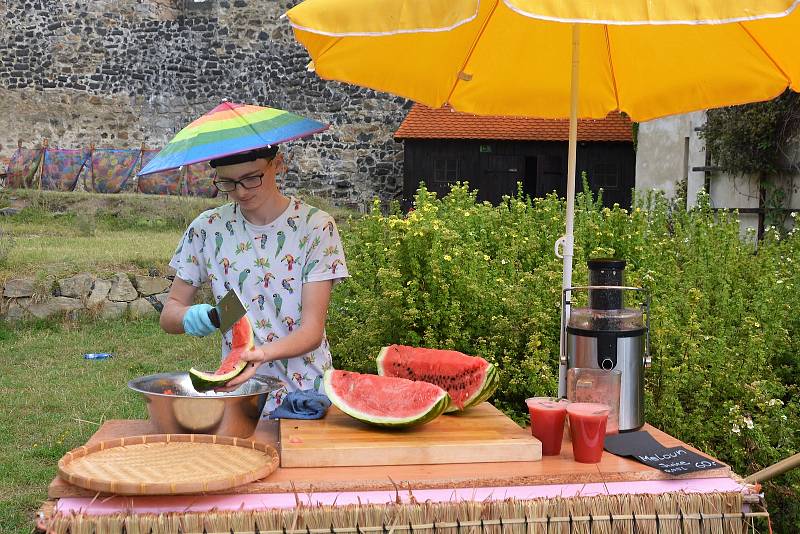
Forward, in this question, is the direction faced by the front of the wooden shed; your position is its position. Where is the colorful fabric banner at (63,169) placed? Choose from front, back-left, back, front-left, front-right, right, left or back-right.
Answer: right

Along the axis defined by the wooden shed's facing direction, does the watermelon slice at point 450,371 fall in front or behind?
in front

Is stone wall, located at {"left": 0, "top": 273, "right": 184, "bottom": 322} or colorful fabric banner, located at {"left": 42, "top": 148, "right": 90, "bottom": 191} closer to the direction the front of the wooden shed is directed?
the stone wall

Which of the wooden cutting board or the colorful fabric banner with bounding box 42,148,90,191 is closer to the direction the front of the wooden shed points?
the wooden cutting board

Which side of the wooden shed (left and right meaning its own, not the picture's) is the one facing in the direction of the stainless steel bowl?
front

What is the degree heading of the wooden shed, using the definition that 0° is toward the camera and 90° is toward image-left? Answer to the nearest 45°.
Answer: approximately 0°

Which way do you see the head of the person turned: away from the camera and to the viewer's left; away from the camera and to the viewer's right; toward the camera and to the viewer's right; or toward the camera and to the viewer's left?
toward the camera and to the viewer's left

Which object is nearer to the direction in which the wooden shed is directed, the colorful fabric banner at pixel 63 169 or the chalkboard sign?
the chalkboard sign

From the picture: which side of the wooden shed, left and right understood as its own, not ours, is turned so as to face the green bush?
front

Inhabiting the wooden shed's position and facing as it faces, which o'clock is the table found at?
The table is roughly at 12 o'clock from the wooden shed.

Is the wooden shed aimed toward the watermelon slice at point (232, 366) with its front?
yes

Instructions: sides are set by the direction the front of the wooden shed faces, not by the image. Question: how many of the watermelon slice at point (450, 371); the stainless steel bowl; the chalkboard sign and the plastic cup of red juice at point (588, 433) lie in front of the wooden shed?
4

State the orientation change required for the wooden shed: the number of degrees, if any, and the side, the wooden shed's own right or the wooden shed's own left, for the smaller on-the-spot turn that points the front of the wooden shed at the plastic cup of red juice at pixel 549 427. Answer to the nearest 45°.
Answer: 0° — it already faces it
